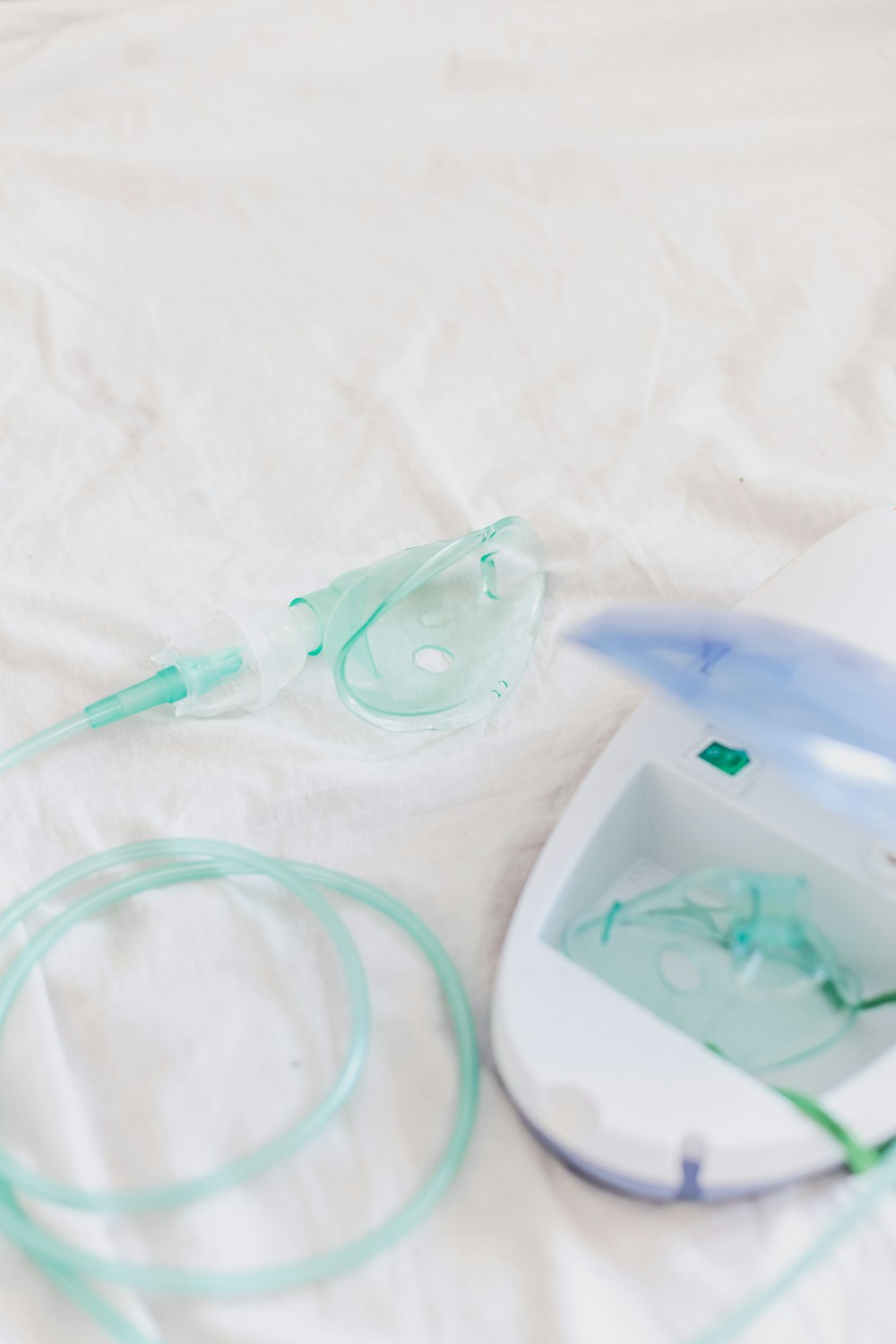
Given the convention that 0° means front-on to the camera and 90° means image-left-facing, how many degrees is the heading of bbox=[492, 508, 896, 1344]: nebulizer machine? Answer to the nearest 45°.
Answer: approximately 45°
